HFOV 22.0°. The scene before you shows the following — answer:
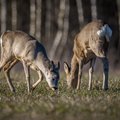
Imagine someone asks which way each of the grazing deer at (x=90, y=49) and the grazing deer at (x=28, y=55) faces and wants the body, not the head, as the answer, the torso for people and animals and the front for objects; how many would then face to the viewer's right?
1

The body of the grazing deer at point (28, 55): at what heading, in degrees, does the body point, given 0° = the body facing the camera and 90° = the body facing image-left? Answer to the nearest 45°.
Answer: approximately 270°

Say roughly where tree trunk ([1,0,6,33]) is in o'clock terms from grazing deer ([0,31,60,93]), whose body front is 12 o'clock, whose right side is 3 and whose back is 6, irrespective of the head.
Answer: The tree trunk is roughly at 9 o'clock from the grazing deer.

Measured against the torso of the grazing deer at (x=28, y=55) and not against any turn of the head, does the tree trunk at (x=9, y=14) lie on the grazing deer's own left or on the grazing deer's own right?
on the grazing deer's own left

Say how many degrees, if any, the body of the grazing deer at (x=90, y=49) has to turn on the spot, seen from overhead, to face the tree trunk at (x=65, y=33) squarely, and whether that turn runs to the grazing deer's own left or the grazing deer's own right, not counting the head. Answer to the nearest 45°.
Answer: approximately 45° to the grazing deer's own right

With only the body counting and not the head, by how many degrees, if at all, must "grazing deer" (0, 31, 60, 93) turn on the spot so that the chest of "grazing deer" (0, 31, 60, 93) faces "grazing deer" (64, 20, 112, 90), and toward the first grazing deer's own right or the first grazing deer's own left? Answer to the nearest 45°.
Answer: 0° — it already faces it

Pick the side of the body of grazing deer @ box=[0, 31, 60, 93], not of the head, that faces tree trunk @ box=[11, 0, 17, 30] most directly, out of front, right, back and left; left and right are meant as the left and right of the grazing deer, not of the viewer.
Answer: left

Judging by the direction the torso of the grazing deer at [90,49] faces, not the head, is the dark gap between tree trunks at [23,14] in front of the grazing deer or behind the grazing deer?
in front
